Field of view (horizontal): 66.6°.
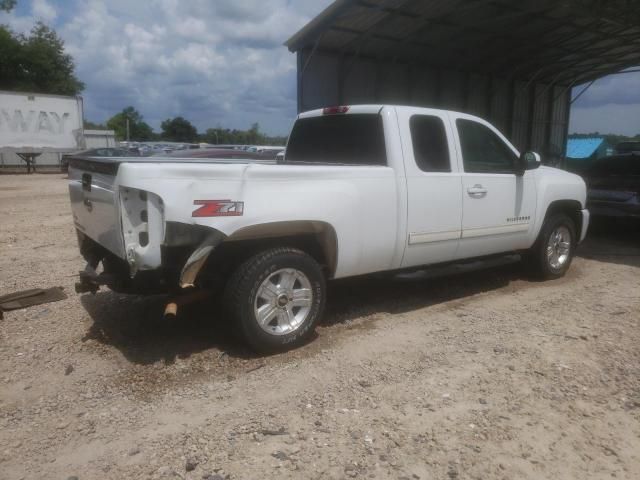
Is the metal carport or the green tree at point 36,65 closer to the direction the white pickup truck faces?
the metal carport

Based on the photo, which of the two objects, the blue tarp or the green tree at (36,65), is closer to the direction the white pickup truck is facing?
the blue tarp

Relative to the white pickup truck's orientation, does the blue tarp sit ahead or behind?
ahead

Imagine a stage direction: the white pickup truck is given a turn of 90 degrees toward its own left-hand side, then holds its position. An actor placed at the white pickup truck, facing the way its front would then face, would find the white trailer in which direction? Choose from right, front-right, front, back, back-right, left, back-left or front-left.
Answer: front

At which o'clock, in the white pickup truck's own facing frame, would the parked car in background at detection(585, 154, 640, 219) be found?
The parked car in background is roughly at 12 o'clock from the white pickup truck.

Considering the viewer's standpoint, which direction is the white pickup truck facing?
facing away from the viewer and to the right of the viewer

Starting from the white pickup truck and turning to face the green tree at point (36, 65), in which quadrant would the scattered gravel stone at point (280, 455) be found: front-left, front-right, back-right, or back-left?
back-left

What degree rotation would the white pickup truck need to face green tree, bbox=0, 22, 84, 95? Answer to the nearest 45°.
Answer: approximately 90° to its left
